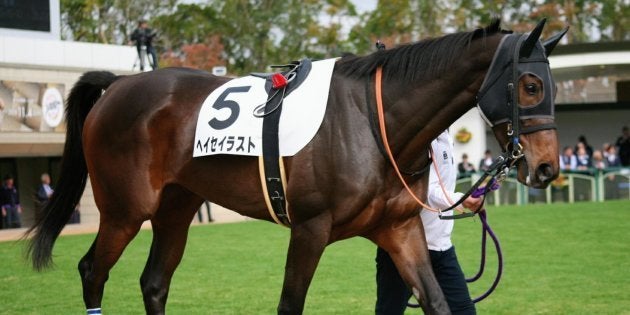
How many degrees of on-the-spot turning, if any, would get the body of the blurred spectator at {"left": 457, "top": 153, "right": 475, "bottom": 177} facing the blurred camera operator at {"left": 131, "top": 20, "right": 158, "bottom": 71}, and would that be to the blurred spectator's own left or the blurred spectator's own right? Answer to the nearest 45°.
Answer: approximately 90° to the blurred spectator's own right

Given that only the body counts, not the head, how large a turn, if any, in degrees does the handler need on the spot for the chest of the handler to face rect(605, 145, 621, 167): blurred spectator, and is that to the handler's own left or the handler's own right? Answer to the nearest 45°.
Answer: approximately 90° to the handler's own left

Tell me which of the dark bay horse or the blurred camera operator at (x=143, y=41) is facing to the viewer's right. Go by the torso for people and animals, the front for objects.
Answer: the dark bay horse

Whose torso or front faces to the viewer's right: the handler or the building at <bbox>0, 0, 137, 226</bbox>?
the handler

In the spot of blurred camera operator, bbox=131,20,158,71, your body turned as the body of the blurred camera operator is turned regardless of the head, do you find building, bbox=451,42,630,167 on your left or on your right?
on your left

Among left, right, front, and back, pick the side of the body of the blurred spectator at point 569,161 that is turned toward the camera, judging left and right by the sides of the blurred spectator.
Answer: front

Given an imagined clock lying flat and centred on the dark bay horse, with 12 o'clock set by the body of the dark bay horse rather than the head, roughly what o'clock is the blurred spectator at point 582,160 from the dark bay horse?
The blurred spectator is roughly at 10 o'clock from the dark bay horse.

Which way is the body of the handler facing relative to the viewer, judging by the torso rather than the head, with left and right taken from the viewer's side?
facing to the right of the viewer

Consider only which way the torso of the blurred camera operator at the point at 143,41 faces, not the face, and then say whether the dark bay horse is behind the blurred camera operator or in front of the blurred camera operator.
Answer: in front

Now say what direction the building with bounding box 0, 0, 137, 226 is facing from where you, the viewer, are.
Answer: facing the viewer

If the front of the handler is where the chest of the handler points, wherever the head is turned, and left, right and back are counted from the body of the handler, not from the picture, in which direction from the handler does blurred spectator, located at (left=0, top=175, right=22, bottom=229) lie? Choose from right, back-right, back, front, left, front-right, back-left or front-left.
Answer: back-left

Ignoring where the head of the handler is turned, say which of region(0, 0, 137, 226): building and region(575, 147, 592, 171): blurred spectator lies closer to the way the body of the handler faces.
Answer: the blurred spectator

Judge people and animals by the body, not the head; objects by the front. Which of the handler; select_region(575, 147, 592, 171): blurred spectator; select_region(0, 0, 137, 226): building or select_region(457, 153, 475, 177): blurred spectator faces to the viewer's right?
the handler

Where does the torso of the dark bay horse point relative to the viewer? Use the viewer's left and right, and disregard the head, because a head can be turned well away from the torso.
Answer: facing to the right of the viewer

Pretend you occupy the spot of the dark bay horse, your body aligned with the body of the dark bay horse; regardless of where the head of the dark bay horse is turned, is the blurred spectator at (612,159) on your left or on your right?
on your left

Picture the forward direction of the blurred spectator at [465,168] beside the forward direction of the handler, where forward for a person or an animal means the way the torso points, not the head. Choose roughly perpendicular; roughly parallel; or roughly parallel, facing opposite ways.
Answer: roughly perpendicular
